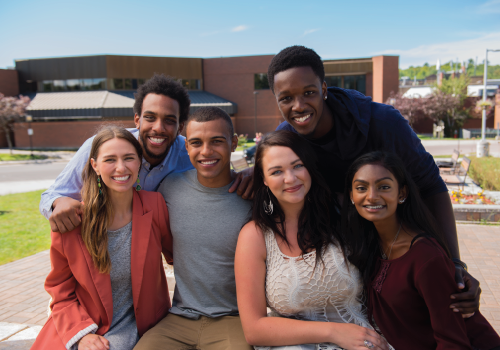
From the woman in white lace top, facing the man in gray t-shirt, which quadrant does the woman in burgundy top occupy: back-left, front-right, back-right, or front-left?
back-right

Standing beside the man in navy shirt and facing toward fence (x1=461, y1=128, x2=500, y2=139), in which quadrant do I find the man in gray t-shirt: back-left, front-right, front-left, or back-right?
back-left

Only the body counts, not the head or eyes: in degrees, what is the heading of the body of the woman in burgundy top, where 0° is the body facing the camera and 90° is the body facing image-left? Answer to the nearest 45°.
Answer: approximately 45°

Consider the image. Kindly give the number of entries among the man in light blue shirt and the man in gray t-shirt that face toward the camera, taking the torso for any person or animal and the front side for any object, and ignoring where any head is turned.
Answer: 2

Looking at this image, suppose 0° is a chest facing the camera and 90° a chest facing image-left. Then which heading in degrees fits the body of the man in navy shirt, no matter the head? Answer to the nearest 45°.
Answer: approximately 45°

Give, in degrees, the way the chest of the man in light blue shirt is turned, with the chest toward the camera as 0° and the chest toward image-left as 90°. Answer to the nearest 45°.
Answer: approximately 0°

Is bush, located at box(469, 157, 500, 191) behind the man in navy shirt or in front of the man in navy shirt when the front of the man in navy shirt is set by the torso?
behind

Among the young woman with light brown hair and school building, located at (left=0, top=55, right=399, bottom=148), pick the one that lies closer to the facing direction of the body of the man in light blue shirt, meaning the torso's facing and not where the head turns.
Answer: the young woman with light brown hair

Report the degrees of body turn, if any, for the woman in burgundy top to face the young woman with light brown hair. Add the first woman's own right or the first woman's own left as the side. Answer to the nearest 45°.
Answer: approximately 45° to the first woman's own right
